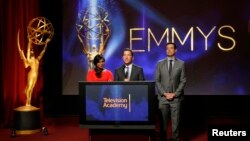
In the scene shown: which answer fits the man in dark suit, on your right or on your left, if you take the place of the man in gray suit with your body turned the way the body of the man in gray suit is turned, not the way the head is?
on your right

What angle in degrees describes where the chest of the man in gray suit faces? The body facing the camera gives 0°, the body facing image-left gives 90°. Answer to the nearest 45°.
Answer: approximately 0°
